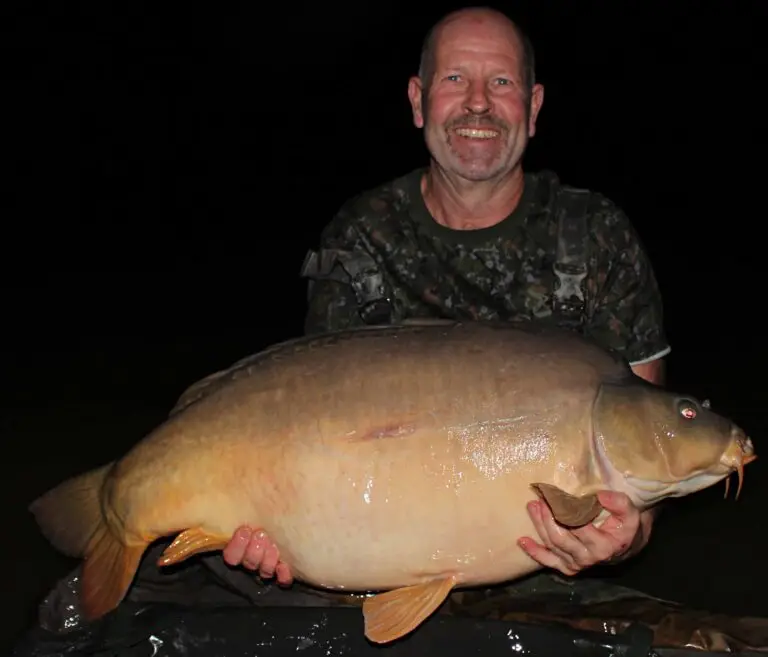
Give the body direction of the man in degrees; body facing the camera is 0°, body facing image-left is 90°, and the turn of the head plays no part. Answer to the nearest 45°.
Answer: approximately 0°

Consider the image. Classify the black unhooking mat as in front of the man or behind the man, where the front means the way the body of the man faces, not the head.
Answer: in front
